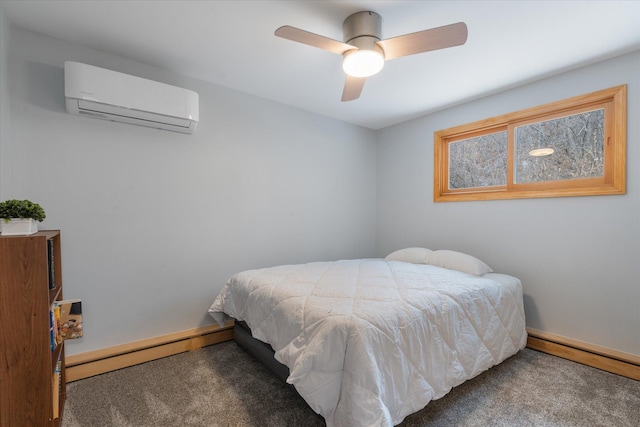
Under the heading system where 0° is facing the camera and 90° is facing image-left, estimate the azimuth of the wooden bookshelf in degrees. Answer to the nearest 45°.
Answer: approximately 270°

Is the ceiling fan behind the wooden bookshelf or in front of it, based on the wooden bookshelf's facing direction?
in front

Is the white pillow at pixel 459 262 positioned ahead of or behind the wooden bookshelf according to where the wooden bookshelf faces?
ahead

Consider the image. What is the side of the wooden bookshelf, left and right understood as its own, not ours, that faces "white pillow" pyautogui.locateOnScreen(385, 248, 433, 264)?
front
